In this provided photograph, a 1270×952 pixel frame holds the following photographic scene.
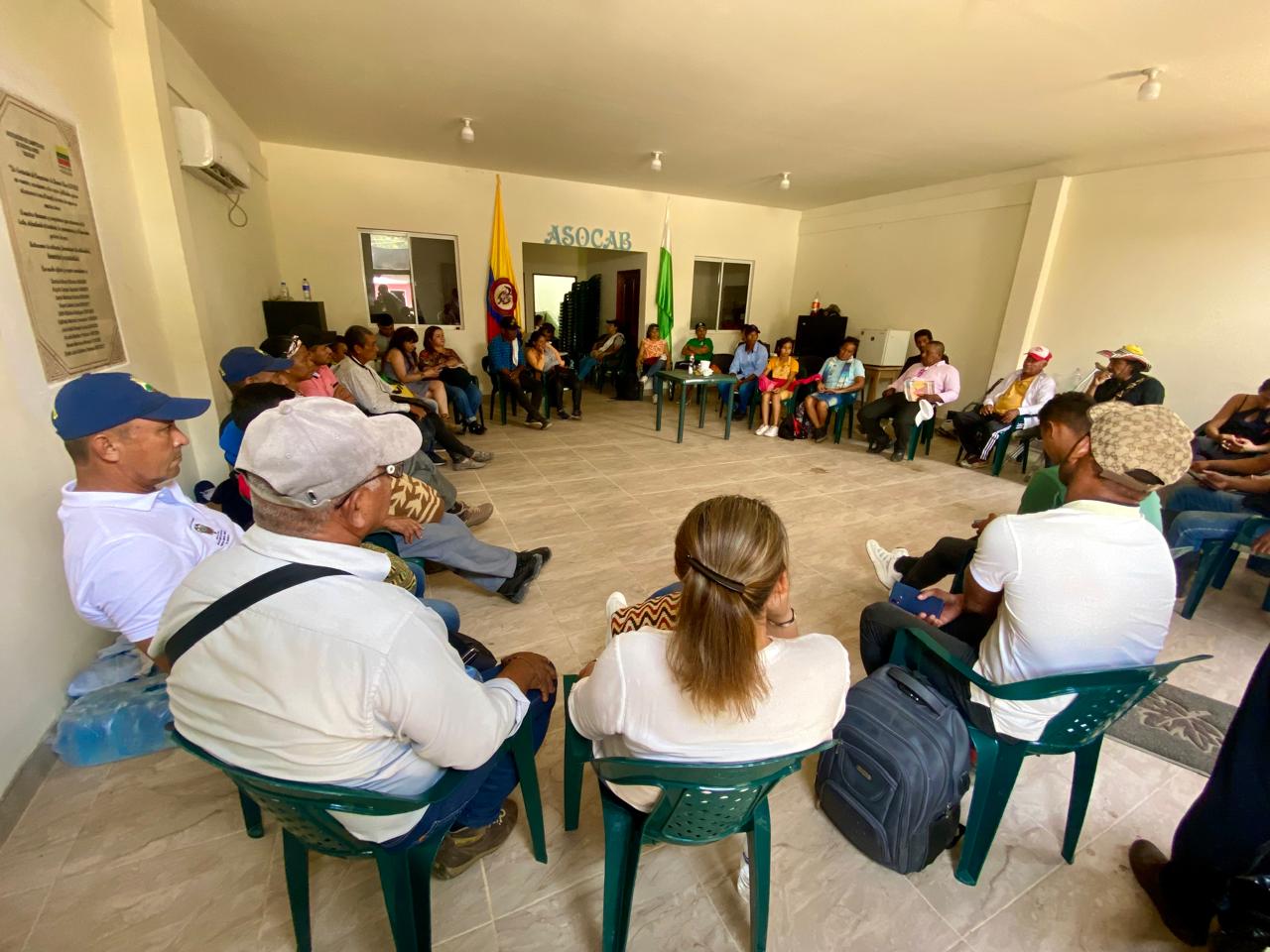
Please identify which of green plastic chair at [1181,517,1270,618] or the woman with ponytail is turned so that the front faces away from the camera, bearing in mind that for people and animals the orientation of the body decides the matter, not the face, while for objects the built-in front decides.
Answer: the woman with ponytail

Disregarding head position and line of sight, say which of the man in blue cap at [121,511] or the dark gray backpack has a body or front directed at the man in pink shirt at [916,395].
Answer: the man in blue cap

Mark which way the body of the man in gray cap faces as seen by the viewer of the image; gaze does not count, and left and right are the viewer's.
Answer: facing away from the viewer and to the right of the viewer

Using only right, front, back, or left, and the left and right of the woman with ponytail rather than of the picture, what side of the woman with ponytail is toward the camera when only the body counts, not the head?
back

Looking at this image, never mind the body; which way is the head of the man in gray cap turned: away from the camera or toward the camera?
away from the camera

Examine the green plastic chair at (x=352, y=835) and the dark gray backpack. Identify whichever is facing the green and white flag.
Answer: the green plastic chair

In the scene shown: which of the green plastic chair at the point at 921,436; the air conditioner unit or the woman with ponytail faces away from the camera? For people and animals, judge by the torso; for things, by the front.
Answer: the woman with ponytail

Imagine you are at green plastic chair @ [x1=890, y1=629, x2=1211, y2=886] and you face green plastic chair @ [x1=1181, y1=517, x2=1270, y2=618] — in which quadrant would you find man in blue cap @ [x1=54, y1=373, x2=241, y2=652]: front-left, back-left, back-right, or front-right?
back-left

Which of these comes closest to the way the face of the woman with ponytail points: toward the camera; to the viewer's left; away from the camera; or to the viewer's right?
away from the camera

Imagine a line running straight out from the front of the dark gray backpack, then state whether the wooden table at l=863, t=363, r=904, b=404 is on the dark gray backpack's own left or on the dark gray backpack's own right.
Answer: on the dark gray backpack's own right

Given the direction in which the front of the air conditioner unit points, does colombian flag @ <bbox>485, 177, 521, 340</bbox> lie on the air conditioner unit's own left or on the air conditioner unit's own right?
on the air conditioner unit's own left

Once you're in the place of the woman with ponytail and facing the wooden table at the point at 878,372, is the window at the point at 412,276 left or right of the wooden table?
left

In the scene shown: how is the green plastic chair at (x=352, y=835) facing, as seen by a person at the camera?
facing away from the viewer and to the right of the viewer

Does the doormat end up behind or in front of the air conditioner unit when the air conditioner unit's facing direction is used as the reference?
in front

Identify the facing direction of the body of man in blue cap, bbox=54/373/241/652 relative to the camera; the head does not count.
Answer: to the viewer's right

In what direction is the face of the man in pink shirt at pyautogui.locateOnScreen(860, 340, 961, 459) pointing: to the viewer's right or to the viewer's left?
to the viewer's left

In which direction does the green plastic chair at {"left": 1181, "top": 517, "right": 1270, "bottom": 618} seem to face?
to the viewer's left

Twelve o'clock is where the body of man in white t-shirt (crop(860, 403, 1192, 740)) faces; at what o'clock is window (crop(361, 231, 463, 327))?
The window is roughly at 11 o'clock from the man in white t-shirt.
